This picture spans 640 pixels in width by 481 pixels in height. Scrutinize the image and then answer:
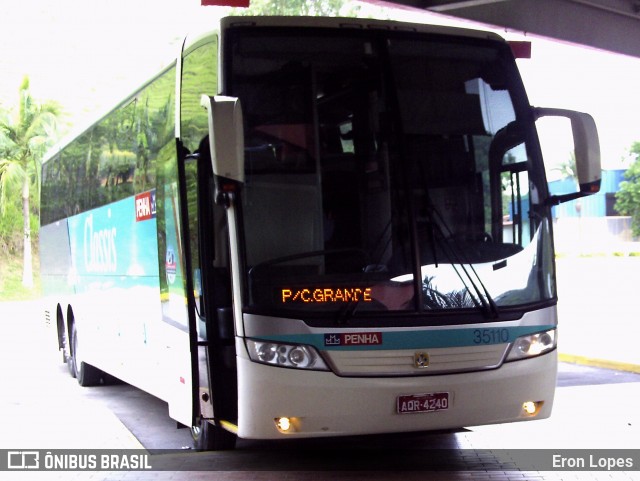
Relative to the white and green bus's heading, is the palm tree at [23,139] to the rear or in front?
to the rear

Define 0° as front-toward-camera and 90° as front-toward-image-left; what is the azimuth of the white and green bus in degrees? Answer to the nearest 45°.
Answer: approximately 315°
